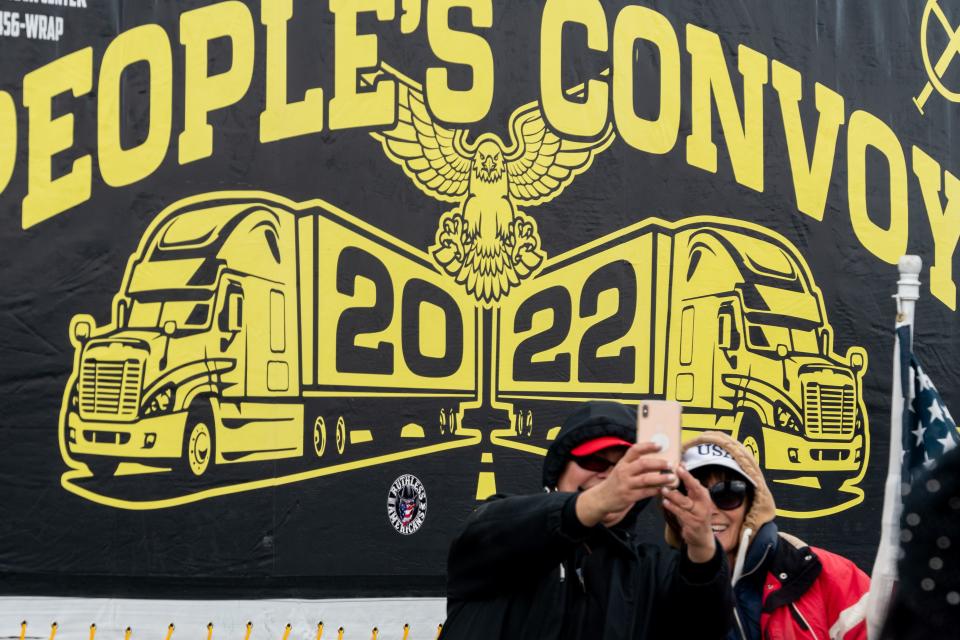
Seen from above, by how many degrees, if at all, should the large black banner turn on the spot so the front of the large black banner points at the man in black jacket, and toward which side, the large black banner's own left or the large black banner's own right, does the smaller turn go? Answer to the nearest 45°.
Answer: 0° — it already faces them

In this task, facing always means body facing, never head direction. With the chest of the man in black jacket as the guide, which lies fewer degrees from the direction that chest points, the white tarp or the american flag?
the american flag

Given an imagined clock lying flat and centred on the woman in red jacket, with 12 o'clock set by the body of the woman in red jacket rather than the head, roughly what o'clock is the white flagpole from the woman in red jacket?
The white flagpole is roughly at 10 o'clock from the woman in red jacket.

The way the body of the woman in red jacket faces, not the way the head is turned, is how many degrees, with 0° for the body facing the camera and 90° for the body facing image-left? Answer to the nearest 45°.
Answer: approximately 45°

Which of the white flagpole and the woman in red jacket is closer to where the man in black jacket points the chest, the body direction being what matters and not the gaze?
the white flagpole

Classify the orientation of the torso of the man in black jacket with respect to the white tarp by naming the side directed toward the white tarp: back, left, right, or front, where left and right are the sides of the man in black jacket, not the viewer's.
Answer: back

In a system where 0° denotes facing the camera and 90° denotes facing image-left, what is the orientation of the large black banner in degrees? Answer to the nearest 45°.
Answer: approximately 0°

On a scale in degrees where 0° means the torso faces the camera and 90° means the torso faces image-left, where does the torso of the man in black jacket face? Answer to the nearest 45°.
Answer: approximately 315°
